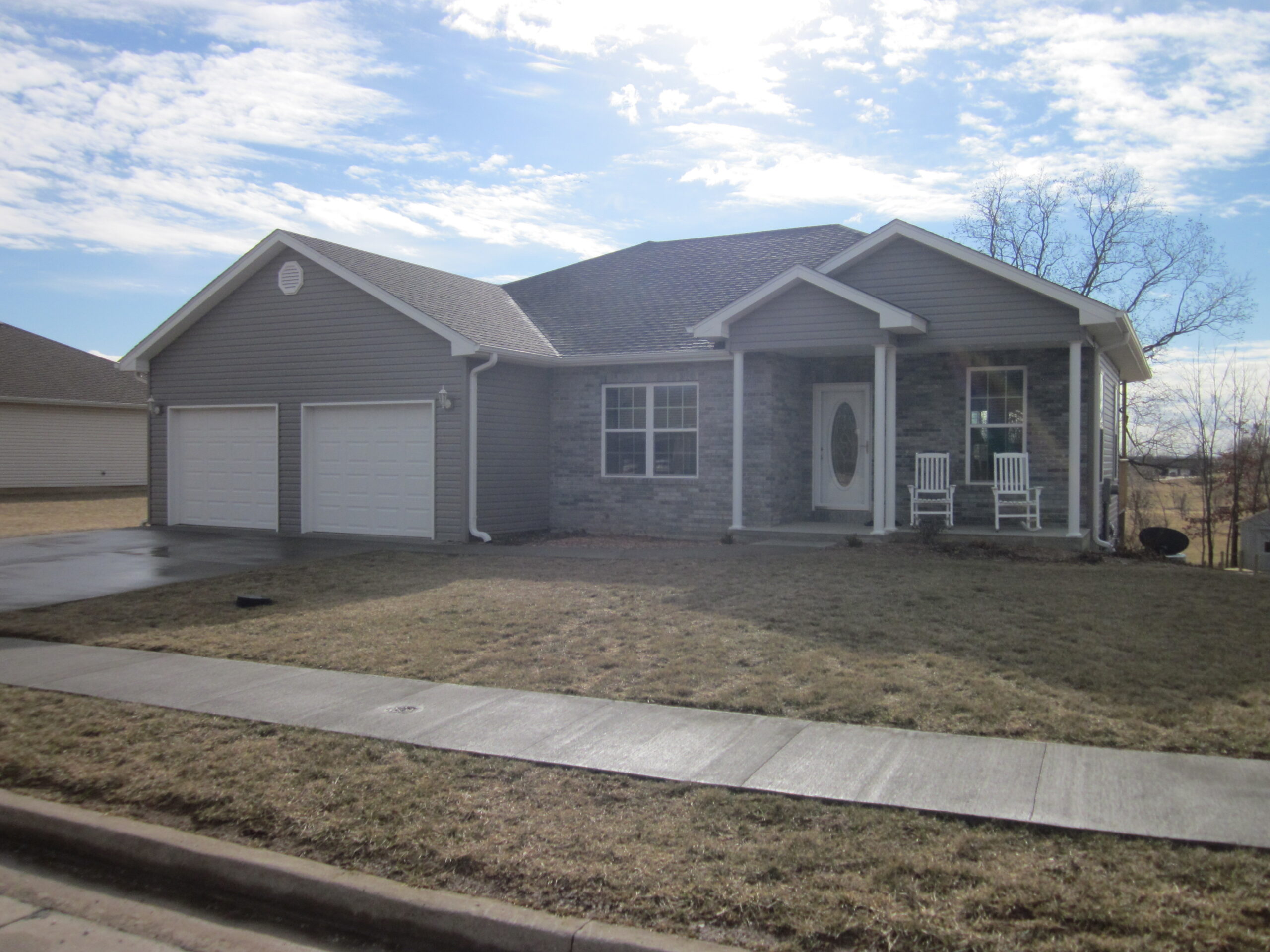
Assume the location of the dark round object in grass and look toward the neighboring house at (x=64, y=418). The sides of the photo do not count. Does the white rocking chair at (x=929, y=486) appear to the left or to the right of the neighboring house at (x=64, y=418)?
left

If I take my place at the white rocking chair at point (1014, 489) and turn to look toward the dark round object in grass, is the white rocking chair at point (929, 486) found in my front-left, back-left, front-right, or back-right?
back-left

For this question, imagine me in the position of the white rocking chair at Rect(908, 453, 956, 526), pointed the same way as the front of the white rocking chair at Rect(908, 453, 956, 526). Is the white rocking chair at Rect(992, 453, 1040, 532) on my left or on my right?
on my left

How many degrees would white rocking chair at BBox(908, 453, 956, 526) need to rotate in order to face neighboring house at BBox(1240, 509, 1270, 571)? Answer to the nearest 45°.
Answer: approximately 135° to its left

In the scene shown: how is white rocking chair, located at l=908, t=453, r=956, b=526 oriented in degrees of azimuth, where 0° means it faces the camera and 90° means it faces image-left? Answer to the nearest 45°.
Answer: approximately 0°

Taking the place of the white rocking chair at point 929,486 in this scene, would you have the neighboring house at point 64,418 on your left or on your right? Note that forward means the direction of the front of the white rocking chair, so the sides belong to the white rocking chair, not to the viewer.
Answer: on your right
